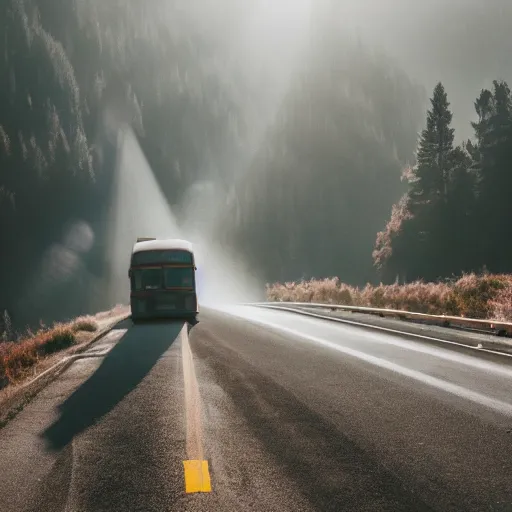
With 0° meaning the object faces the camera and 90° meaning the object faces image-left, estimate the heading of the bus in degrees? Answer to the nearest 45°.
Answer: approximately 0°

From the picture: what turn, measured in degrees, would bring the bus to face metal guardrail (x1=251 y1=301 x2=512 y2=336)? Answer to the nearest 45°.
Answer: approximately 45° to its left
